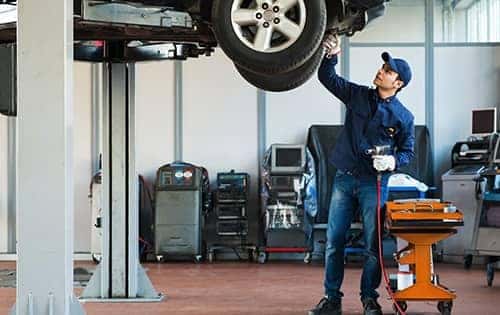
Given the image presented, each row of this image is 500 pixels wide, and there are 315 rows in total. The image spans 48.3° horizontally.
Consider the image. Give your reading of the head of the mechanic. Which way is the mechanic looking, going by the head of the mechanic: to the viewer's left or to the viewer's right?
to the viewer's left

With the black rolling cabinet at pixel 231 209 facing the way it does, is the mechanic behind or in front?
in front

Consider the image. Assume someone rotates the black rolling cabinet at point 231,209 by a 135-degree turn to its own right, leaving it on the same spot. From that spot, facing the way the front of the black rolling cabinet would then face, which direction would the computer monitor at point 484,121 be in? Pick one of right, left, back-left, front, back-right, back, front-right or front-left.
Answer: back-right

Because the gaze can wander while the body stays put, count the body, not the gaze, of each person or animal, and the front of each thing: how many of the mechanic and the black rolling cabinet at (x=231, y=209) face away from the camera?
0

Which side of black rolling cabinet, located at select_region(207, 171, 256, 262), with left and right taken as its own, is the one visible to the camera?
front

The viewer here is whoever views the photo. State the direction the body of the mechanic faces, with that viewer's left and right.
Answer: facing the viewer and to the left of the viewer

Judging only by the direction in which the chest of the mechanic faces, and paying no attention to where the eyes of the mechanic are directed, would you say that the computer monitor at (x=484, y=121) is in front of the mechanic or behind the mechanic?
behind
